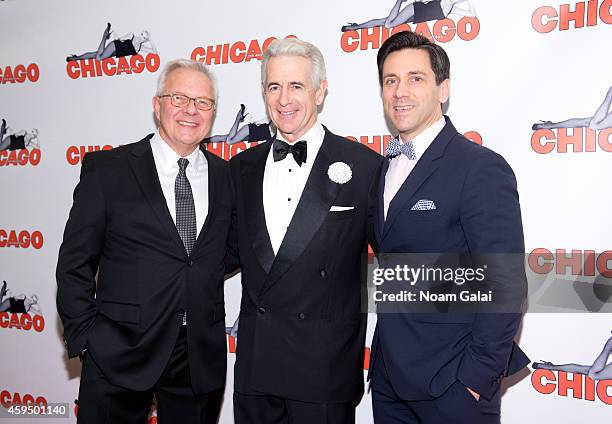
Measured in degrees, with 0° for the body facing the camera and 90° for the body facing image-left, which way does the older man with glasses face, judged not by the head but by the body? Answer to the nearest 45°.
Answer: approximately 315°

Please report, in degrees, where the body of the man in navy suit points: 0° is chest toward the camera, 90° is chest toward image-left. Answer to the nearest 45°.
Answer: approximately 45°

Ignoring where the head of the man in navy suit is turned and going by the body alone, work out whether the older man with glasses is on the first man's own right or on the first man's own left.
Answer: on the first man's own right

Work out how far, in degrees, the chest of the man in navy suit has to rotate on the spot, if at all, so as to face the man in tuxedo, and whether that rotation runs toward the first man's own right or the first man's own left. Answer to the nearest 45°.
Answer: approximately 45° to the first man's own right
